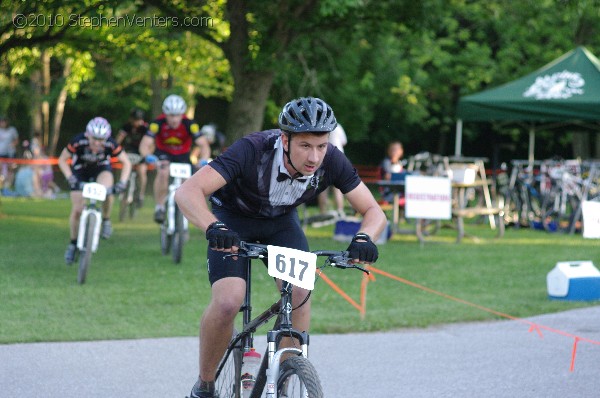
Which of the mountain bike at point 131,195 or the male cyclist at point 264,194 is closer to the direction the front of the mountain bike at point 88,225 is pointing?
the male cyclist

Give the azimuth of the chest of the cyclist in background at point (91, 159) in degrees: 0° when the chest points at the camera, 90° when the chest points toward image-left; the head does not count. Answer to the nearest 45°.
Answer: approximately 0°

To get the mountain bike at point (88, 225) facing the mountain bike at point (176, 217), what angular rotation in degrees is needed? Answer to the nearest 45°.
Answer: approximately 135° to its left

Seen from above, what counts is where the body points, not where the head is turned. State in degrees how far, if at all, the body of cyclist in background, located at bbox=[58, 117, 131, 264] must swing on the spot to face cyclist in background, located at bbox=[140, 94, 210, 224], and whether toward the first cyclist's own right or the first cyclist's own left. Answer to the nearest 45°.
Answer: approximately 135° to the first cyclist's own left

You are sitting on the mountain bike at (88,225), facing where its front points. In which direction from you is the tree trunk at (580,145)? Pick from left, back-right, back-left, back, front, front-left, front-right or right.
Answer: back-left

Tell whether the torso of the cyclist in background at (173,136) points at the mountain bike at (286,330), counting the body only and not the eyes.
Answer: yes

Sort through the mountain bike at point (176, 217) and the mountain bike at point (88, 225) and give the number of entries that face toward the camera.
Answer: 2

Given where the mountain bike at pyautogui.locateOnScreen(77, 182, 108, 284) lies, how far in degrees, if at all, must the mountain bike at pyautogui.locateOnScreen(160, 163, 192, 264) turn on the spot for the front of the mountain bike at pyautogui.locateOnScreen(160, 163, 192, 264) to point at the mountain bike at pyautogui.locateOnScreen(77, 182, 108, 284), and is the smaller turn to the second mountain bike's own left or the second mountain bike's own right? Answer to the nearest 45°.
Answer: approximately 45° to the second mountain bike's own right
